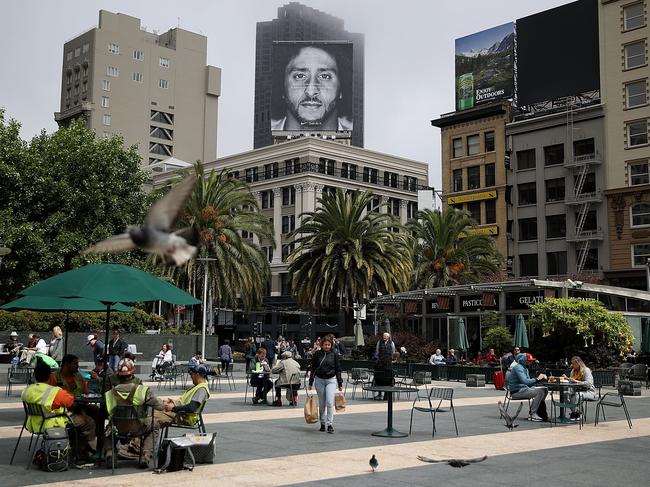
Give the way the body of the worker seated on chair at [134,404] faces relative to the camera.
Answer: away from the camera

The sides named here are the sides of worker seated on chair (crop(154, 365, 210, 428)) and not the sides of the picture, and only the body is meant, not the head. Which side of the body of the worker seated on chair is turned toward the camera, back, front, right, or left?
left

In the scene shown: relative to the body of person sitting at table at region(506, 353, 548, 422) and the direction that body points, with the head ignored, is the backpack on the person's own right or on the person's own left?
on the person's own right

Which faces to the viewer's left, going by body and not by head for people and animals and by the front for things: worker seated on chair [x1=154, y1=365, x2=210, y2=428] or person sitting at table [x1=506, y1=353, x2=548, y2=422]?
the worker seated on chair

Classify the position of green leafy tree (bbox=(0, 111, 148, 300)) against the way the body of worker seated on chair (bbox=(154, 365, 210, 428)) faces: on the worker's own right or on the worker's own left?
on the worker's own right

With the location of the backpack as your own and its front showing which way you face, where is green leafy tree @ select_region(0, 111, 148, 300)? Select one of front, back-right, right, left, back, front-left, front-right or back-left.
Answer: back

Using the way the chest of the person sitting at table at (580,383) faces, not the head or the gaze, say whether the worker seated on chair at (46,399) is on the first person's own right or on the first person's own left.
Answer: on the first person's own left

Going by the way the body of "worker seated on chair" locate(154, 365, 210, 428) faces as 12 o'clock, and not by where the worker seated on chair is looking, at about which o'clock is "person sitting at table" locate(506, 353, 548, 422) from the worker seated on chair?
The person sitting at table is roughly at 5 o'clock from the worker seated on chair.

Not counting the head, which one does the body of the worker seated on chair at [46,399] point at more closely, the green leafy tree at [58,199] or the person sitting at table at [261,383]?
the person sitting at table

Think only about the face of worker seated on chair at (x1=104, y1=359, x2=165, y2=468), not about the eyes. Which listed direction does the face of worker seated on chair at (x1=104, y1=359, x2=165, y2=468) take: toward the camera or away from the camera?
away from the camera

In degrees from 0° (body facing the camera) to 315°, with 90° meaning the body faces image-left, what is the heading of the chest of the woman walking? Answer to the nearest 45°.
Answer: approximately 0°
